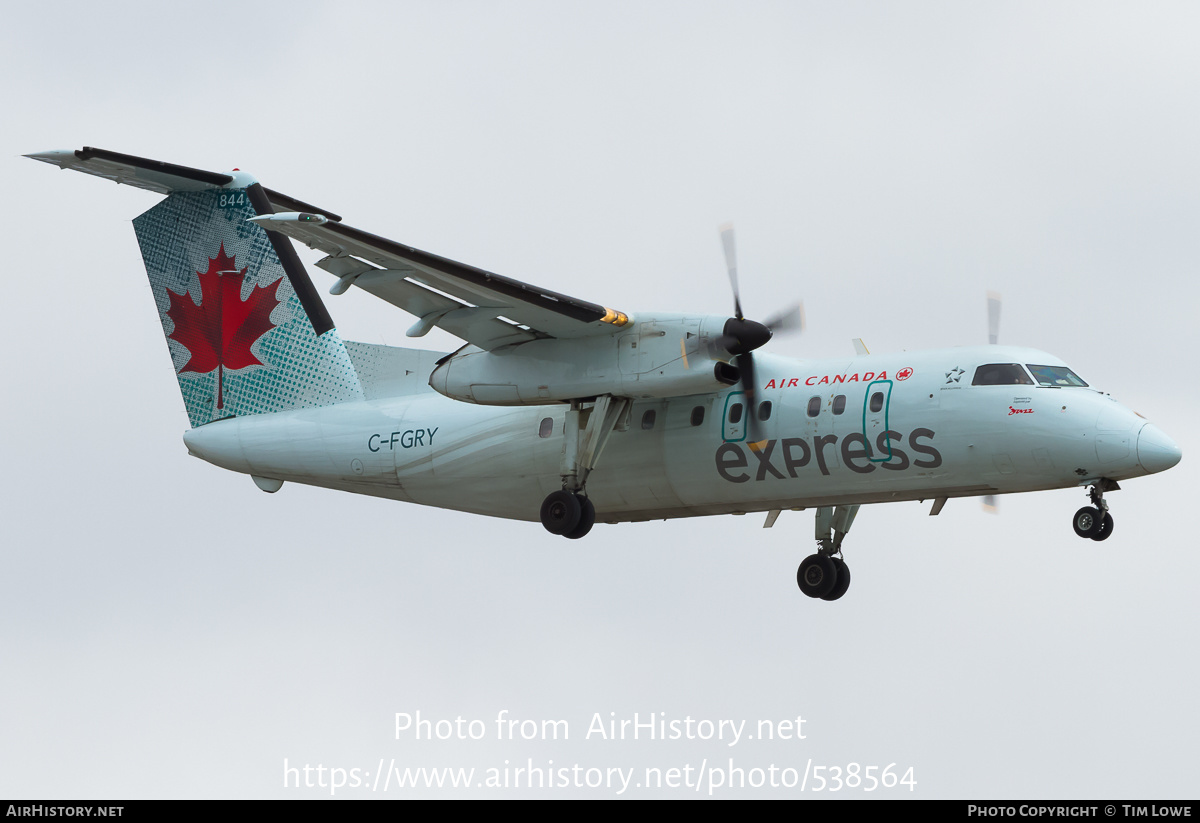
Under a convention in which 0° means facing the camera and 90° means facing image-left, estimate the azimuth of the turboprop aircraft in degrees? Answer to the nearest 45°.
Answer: approximately 315°
